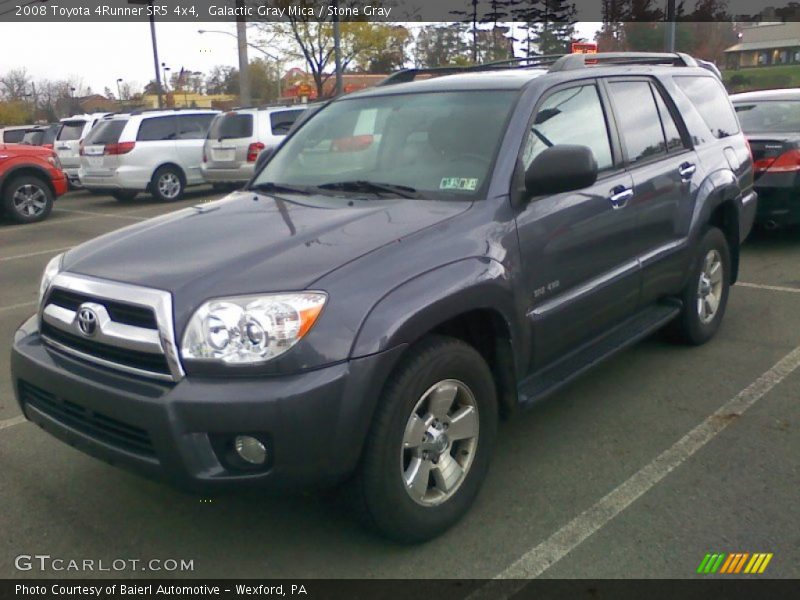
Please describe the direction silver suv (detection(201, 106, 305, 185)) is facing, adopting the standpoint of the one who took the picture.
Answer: facing away from the viewer and to the right of the viewer

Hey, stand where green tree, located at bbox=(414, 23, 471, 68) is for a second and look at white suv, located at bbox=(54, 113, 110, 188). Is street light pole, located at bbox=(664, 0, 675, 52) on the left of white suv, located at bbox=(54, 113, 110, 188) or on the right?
left

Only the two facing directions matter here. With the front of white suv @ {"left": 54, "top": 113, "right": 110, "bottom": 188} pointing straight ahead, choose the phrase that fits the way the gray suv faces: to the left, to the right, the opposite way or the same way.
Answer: the opposite way

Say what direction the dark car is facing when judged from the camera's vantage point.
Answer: facing away from the viewer

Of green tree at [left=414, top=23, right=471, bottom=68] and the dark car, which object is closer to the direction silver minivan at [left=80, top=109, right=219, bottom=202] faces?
the green tree

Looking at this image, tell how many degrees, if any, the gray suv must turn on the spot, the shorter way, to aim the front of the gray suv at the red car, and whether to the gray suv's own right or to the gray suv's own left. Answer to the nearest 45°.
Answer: approximately 90° to the gray suv's own right

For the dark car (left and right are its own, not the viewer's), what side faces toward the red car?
left

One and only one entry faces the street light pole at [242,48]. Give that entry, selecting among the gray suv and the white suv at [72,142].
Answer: the white suv

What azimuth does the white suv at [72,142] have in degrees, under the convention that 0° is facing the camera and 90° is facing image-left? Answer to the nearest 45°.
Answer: approximately 225°

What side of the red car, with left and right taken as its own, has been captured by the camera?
right
